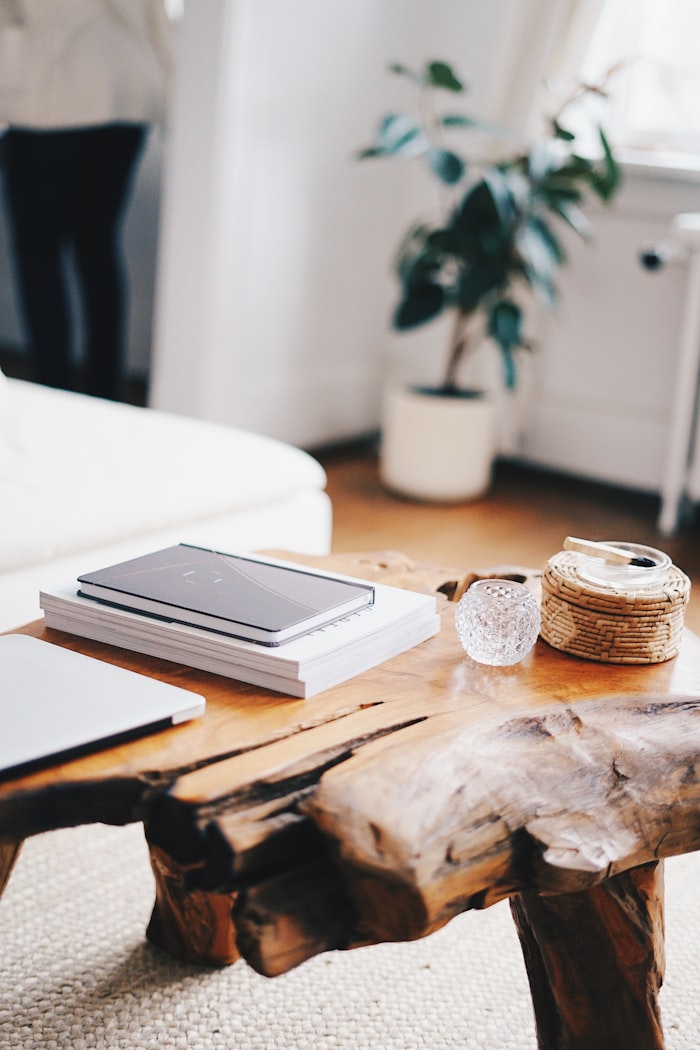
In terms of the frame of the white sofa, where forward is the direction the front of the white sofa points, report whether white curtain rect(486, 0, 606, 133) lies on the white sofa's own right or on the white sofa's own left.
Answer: on the white sofa's own left

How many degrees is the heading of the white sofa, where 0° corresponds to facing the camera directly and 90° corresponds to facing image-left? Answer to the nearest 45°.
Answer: approximately 315°

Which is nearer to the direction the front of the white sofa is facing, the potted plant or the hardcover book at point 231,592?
the hardcover book

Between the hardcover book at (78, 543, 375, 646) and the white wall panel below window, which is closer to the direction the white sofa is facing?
the hardcover book

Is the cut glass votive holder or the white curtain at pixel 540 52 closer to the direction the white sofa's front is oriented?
the cut glass votive holder

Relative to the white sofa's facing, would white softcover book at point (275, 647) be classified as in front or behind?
in front

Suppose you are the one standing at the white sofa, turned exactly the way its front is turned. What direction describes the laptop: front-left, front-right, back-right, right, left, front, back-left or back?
front-right

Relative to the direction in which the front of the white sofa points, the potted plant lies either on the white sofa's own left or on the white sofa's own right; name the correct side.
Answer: on the white sofa's own left

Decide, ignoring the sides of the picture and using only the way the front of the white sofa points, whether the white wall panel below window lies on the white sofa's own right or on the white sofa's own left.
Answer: on the white sofa's own left
